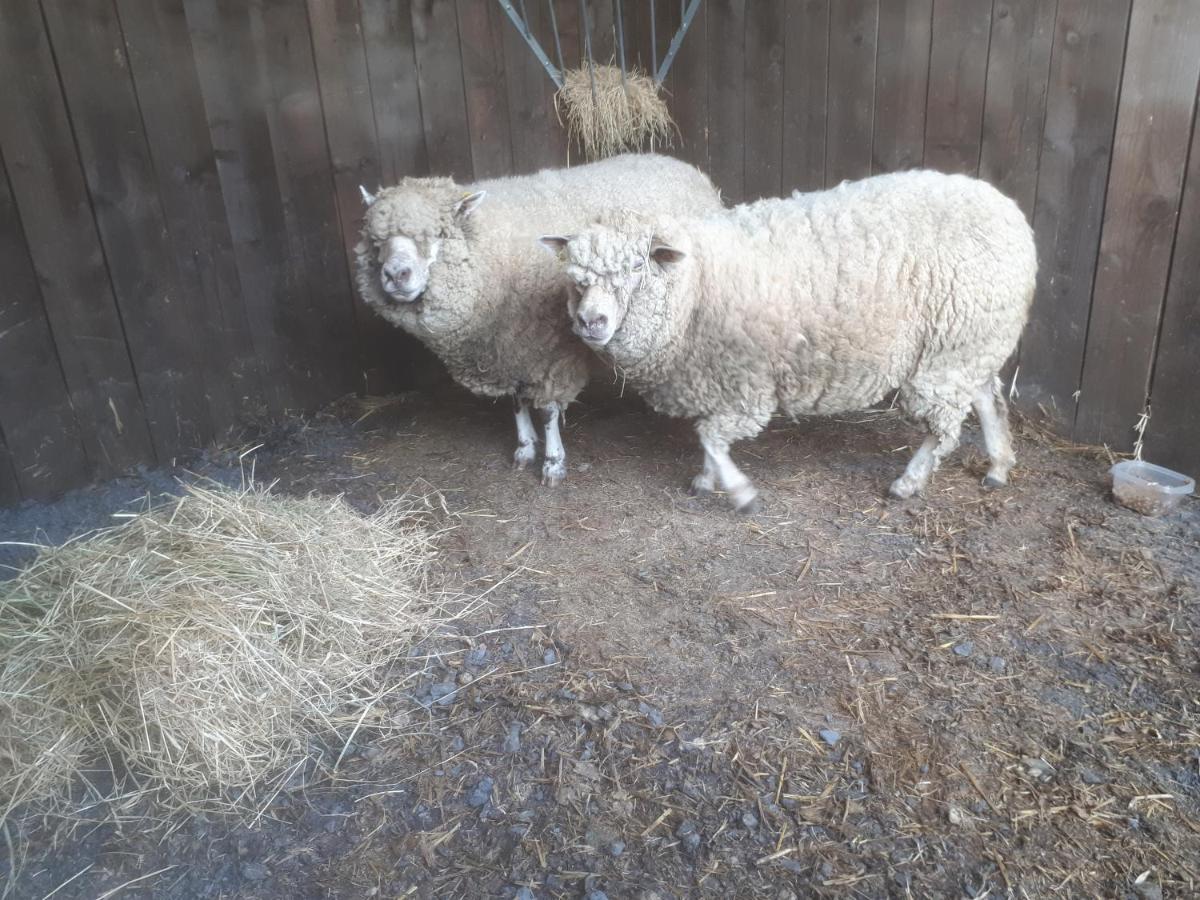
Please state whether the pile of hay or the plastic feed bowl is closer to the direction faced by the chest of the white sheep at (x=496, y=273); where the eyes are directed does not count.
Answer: the pile of hay

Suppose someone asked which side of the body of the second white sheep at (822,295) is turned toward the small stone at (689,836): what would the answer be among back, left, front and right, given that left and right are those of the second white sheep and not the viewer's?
left

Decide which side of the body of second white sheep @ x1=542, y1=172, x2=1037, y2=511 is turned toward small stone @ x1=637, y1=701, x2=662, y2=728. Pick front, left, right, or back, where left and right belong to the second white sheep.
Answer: left

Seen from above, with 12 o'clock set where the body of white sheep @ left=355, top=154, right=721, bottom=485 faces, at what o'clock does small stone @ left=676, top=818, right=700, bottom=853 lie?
The small stone is roughly at 10 o'clock from the white sheep.

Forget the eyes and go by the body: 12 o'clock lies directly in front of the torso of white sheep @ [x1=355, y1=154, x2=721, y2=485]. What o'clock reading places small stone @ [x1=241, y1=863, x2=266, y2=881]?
The small stone is roughly at 11 o'clock from the white sheep.

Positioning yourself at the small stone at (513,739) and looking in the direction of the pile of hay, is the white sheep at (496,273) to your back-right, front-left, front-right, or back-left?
front-right

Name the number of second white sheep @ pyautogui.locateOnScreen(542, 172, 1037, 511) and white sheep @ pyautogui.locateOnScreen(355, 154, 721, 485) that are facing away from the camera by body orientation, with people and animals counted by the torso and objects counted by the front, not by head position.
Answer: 0

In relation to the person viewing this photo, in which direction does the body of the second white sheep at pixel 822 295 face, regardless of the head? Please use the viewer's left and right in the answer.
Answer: facing to the left of the viewer

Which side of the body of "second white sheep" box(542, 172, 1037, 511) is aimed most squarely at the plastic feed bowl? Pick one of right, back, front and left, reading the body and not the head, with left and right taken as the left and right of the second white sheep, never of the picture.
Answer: back

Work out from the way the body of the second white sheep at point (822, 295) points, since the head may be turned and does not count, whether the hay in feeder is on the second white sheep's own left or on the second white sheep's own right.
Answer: on the second white sheep's own right

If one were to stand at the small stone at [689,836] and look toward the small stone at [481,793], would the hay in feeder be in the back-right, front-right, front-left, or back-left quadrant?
front-right

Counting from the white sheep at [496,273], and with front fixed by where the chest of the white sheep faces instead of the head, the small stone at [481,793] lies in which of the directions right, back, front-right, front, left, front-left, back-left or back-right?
front-left

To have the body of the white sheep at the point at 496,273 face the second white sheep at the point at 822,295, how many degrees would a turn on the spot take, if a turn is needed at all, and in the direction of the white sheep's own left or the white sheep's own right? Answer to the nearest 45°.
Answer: approximately 90° to the white sheep's own left

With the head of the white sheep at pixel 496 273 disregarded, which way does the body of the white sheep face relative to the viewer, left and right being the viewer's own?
facing the viewer and to the left of the viewer

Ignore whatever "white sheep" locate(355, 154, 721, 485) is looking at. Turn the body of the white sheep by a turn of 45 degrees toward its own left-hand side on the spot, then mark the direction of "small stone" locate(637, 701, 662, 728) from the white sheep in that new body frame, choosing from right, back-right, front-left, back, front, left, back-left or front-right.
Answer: front
